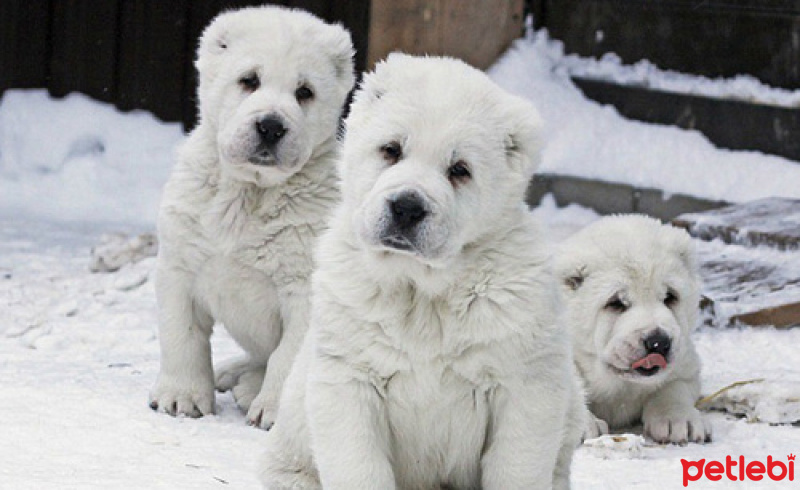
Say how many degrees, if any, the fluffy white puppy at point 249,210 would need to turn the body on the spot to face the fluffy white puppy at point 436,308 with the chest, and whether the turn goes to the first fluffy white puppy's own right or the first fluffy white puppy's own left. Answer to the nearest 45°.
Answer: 0° — it already faces it

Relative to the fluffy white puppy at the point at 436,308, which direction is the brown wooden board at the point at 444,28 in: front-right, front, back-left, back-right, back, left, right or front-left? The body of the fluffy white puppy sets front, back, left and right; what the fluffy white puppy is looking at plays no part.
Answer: back

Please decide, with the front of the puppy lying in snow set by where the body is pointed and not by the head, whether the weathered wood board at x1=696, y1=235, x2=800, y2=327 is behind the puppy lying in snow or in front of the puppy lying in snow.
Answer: behind

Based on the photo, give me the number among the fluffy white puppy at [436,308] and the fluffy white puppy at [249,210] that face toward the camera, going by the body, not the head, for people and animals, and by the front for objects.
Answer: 2

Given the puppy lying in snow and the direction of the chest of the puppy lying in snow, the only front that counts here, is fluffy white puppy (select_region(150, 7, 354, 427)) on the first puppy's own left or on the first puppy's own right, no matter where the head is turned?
on the first puppy's own right
